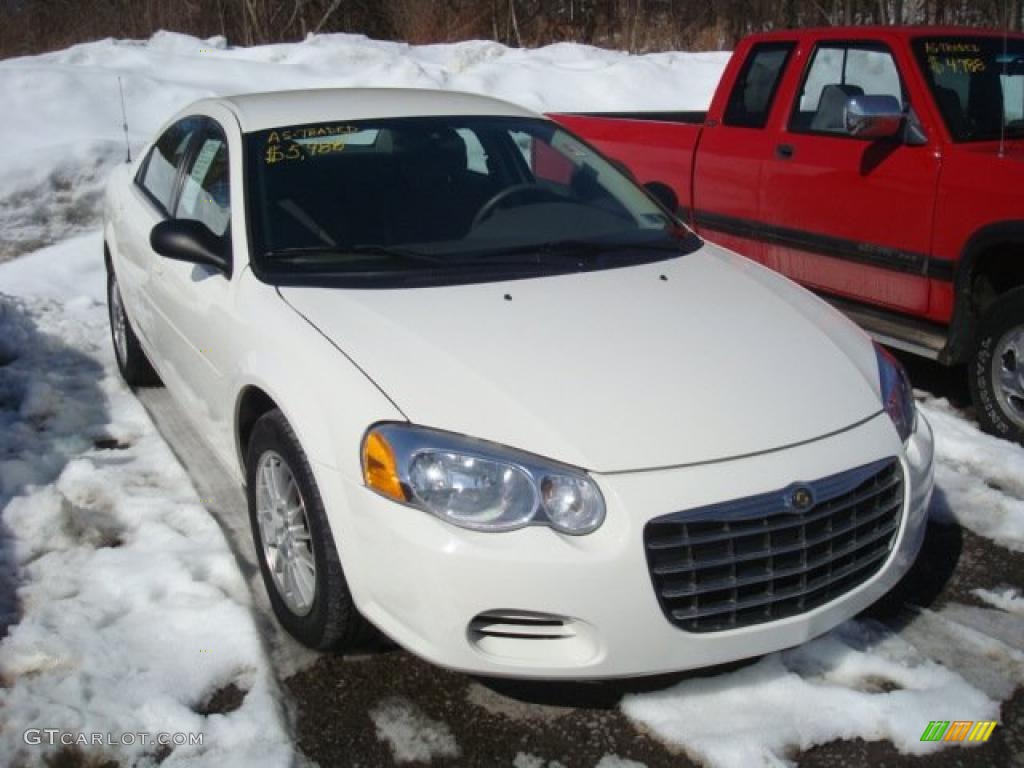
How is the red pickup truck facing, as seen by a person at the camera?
facing the viewer and to the right of the viewer

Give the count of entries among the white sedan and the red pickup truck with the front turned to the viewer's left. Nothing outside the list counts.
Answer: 0

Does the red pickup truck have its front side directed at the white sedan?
no

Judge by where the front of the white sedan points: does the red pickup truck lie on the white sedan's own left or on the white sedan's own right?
on the white sedan's own left

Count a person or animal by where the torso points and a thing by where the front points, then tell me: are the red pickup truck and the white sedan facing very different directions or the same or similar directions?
same or similar directions
